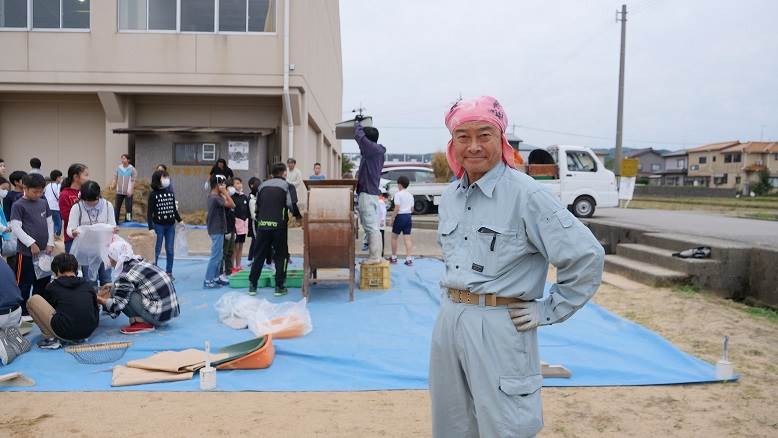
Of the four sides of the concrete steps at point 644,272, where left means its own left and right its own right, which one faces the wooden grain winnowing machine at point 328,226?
front

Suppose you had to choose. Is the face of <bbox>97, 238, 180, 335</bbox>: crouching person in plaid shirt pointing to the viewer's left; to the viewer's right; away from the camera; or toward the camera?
to the viewer's left

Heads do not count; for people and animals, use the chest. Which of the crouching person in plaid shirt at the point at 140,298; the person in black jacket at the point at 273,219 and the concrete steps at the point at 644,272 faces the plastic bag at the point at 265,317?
the concrete steps

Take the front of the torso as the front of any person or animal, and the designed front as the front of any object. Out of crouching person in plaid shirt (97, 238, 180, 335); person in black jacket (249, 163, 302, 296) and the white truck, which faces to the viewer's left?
the crouching person in plaid shirt

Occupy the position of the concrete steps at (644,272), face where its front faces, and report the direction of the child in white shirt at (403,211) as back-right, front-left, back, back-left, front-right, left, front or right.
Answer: front-right

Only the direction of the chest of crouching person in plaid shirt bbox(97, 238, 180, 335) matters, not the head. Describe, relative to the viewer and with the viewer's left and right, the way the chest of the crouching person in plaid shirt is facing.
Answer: facing to the left of the viewer

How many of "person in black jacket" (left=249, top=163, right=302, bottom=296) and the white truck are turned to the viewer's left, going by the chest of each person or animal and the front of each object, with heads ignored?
0

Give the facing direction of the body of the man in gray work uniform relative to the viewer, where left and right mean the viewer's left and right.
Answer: facing the viewer and to the left of the viewer

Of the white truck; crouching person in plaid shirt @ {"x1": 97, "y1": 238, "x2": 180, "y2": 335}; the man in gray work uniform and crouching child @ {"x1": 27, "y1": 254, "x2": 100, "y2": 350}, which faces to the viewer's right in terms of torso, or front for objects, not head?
the white truck

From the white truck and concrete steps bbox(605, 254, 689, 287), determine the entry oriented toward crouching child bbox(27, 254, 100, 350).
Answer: the concrete steps

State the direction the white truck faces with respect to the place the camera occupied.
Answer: facing to the right of the viewer

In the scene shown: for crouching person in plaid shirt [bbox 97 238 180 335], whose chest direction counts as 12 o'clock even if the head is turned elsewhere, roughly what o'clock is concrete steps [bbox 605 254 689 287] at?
The concrete steps is roughly at 6 o'clock from the crouching person in plaid shirt.

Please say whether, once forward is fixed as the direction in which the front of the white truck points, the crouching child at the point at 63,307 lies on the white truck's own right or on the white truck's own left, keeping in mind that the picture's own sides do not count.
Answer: on the white truck's own right

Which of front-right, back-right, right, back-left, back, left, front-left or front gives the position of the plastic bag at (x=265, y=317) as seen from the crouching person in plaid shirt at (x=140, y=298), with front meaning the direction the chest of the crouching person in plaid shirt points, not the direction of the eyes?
back

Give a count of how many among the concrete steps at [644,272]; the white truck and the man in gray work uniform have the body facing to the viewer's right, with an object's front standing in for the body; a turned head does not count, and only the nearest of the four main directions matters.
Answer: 1

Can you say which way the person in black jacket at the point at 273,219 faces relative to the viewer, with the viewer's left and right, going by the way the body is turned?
facing away from the viewer and to the right of the viewer
